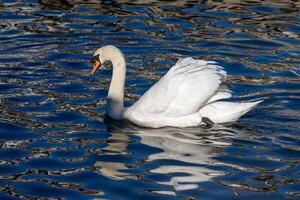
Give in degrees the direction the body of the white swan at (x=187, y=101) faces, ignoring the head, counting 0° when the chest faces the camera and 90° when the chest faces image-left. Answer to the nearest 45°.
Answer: approximately 90°
